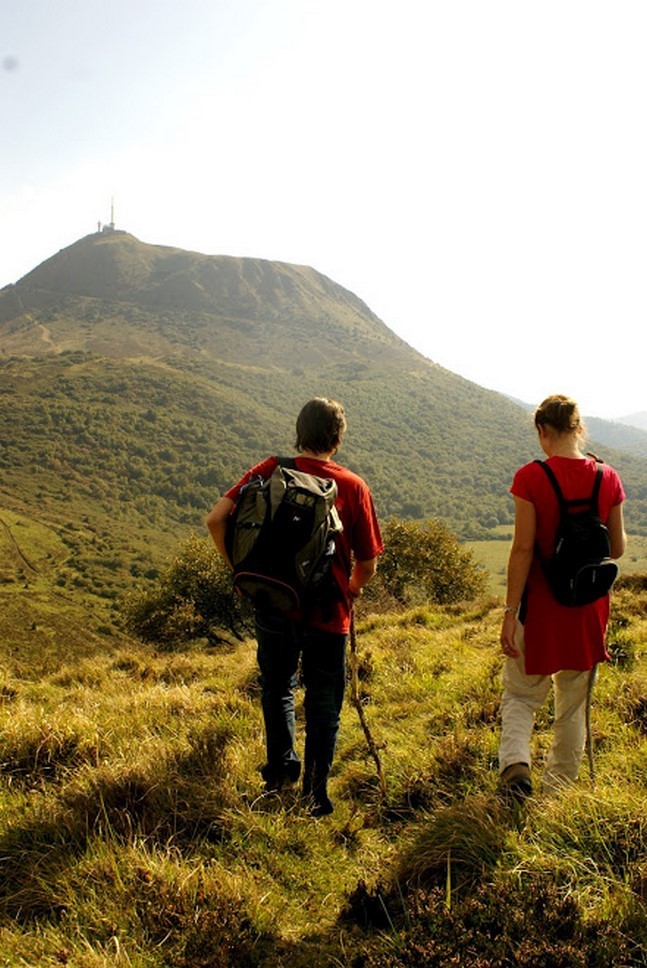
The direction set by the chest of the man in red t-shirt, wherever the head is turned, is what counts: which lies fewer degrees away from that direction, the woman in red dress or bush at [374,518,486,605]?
the bush

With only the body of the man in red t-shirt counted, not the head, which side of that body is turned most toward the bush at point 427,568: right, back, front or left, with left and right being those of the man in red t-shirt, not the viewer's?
front

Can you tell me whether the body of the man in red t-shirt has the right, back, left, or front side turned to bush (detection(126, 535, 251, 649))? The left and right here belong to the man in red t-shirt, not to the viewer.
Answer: front

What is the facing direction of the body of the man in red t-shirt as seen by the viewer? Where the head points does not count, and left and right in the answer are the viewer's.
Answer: facing away from the viewer

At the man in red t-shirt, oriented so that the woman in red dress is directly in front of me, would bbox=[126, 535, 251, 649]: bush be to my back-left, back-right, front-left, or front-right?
back-left

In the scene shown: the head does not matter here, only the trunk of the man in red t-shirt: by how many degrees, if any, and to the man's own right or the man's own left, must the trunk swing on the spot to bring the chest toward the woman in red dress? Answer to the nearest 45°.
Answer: approximately 90° to the man's own right
